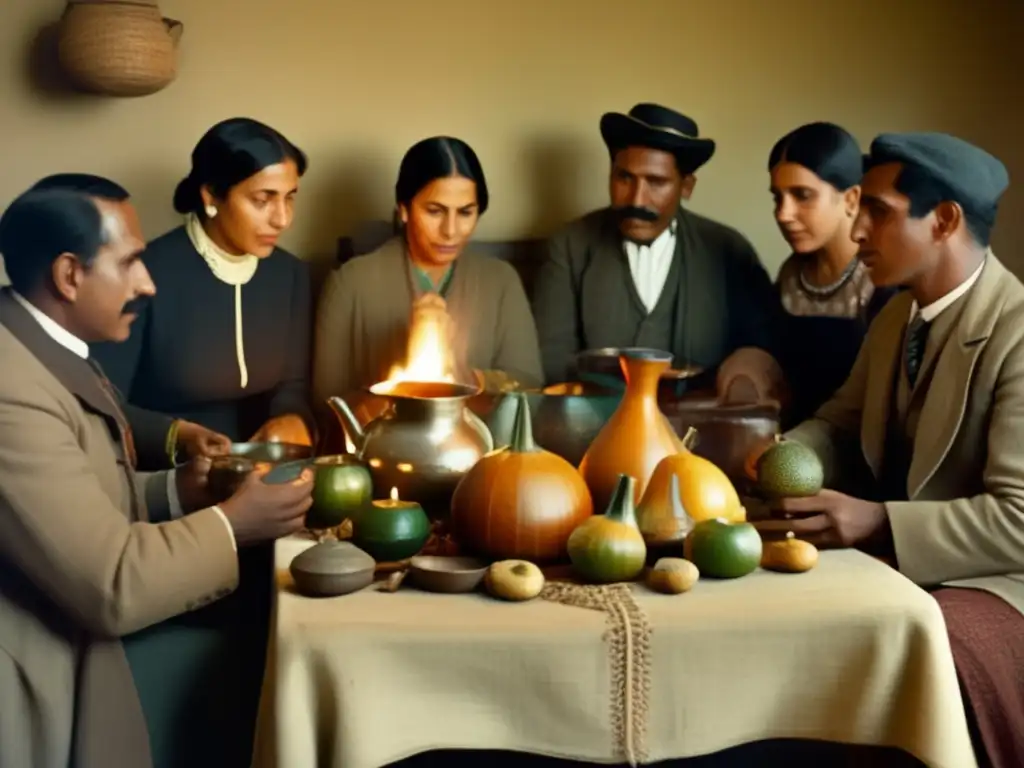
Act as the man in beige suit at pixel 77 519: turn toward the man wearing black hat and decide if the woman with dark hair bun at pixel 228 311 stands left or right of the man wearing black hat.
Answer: left

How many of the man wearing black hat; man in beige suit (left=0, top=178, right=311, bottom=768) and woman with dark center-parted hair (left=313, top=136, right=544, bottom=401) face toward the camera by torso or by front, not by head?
2

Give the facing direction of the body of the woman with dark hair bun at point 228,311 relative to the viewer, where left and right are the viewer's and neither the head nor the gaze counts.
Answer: facing the viewer and to the right of the viewer

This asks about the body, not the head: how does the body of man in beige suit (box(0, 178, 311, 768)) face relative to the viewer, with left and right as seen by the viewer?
facing to the right of the viewer

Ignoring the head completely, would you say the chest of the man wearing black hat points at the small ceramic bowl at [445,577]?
yes

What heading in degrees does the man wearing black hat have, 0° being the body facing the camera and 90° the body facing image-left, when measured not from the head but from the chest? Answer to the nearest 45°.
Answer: approximately 0°

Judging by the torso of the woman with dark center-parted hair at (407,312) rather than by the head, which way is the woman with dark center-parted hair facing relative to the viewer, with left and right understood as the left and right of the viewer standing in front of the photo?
facing the viewer

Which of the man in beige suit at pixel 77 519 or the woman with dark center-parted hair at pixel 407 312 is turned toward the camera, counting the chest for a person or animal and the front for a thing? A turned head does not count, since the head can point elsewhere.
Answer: the woman with dark center-parted hair

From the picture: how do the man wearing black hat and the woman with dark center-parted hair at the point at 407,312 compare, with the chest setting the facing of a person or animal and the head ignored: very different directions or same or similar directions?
same or similar directions

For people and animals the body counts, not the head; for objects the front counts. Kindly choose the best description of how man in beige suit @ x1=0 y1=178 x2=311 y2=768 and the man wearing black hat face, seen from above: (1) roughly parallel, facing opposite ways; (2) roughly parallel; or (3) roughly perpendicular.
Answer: roughly perpendicular

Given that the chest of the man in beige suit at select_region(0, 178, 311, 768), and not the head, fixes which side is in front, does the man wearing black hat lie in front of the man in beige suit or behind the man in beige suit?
in front

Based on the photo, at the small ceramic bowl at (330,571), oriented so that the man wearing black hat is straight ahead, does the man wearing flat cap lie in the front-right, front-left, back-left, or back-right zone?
front-right

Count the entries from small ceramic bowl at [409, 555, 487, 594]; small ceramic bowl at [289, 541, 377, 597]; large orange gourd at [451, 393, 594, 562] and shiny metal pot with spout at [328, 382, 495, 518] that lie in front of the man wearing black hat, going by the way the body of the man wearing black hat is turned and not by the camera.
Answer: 4

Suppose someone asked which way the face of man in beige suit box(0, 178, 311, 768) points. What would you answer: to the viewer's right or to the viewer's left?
to the viewer's right

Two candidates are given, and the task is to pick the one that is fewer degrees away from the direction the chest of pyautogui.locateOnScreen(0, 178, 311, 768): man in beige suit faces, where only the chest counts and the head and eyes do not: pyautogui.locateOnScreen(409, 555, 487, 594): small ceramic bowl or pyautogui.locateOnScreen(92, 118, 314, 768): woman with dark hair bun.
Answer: the small ceramic bowl

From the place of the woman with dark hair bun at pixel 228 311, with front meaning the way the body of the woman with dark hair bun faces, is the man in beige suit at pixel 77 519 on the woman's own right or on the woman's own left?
on the woman's own right

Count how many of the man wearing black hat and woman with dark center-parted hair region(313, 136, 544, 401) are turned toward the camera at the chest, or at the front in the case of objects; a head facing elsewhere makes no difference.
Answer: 2
